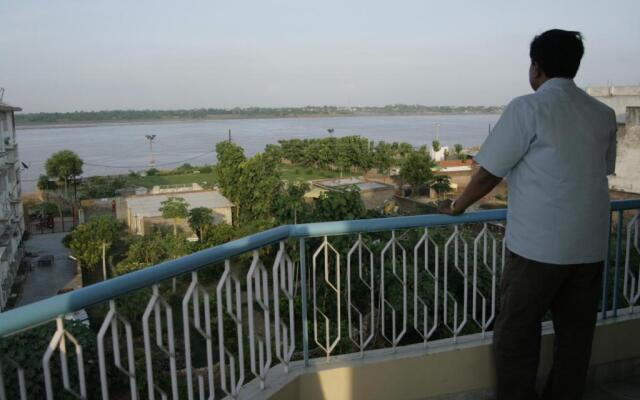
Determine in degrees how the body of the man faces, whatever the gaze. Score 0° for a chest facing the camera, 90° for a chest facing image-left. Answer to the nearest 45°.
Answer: approximately 135°

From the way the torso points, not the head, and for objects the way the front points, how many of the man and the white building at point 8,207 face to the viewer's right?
1

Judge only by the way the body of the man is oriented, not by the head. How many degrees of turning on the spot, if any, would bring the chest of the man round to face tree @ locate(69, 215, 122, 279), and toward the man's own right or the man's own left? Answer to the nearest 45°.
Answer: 0° — they already face it

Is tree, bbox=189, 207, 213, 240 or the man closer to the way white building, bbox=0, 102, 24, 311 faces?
the tree

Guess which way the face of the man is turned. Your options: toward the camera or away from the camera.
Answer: away from the camera

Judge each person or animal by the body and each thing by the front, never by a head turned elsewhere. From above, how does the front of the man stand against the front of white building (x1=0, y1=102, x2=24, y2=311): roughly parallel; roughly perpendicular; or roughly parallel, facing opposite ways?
roughly perpendicular

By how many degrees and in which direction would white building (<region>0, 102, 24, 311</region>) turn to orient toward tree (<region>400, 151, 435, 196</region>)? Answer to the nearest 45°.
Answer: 0° — it already faces it

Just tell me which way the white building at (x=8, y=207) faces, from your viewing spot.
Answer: facing to the right of the viewer

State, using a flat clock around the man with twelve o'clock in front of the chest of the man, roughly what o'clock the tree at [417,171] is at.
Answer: The tree is roughly at 1 o'clock from the man.

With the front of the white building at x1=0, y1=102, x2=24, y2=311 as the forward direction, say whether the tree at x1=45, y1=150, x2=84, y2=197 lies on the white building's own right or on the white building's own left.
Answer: on the white building's own left

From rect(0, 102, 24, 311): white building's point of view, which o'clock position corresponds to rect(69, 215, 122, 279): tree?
The tree is roughly at 11 o'clock from the white building.
